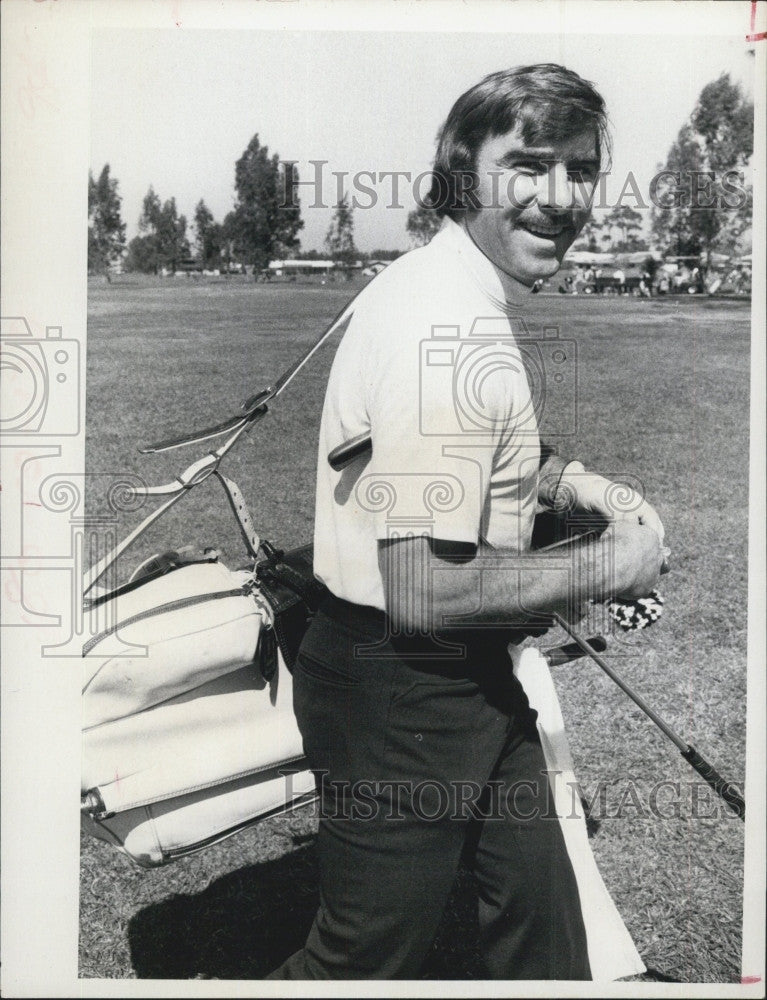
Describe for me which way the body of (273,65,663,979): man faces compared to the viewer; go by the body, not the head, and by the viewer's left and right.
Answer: facing to the right of the viewer

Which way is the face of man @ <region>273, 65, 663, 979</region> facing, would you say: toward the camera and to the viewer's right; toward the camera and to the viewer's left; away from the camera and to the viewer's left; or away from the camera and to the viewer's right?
toward the camera and to the viewer's right
